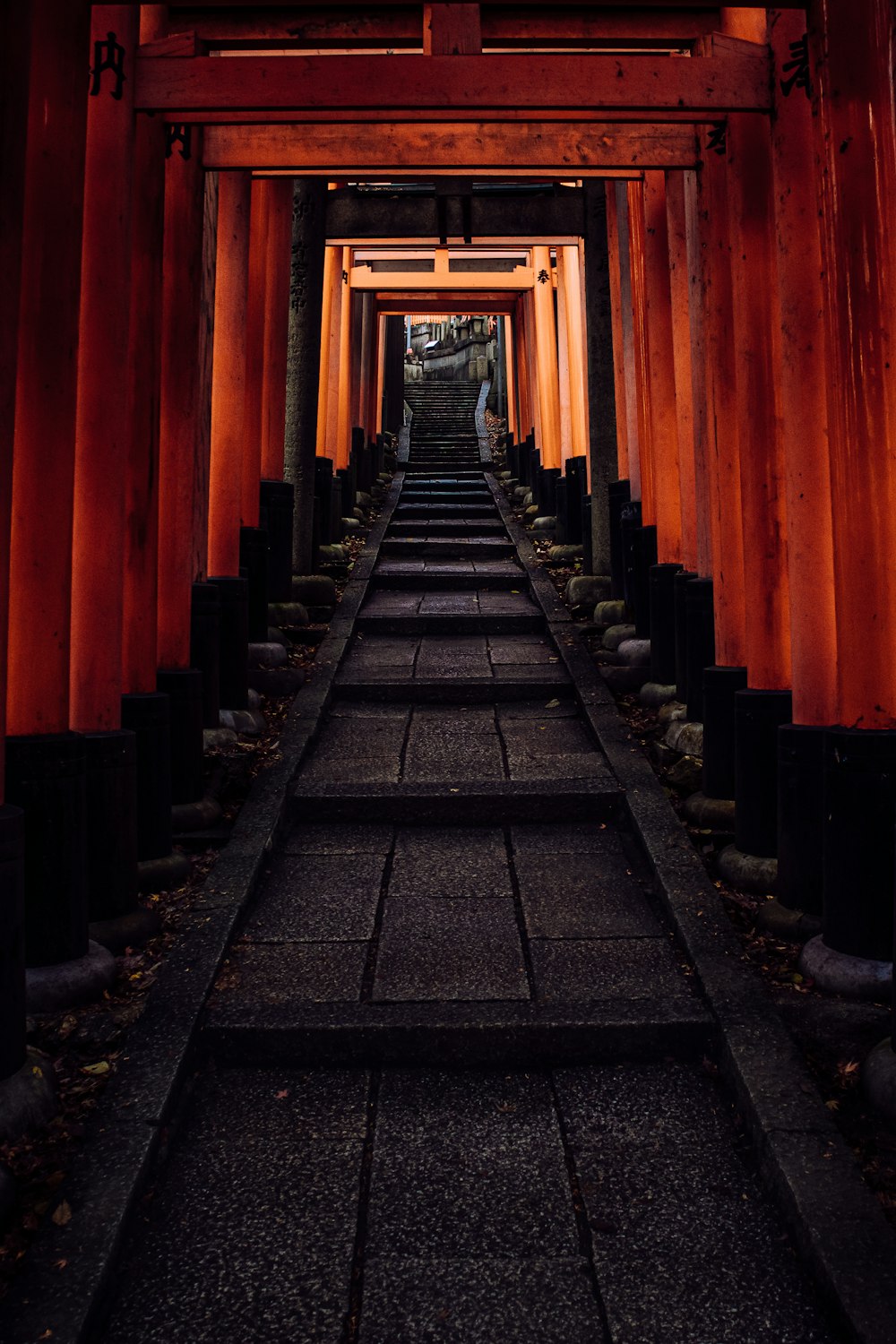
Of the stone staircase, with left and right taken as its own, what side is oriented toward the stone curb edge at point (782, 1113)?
front

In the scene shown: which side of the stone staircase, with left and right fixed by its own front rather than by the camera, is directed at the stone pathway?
front

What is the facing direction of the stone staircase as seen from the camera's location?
facing the viewer
